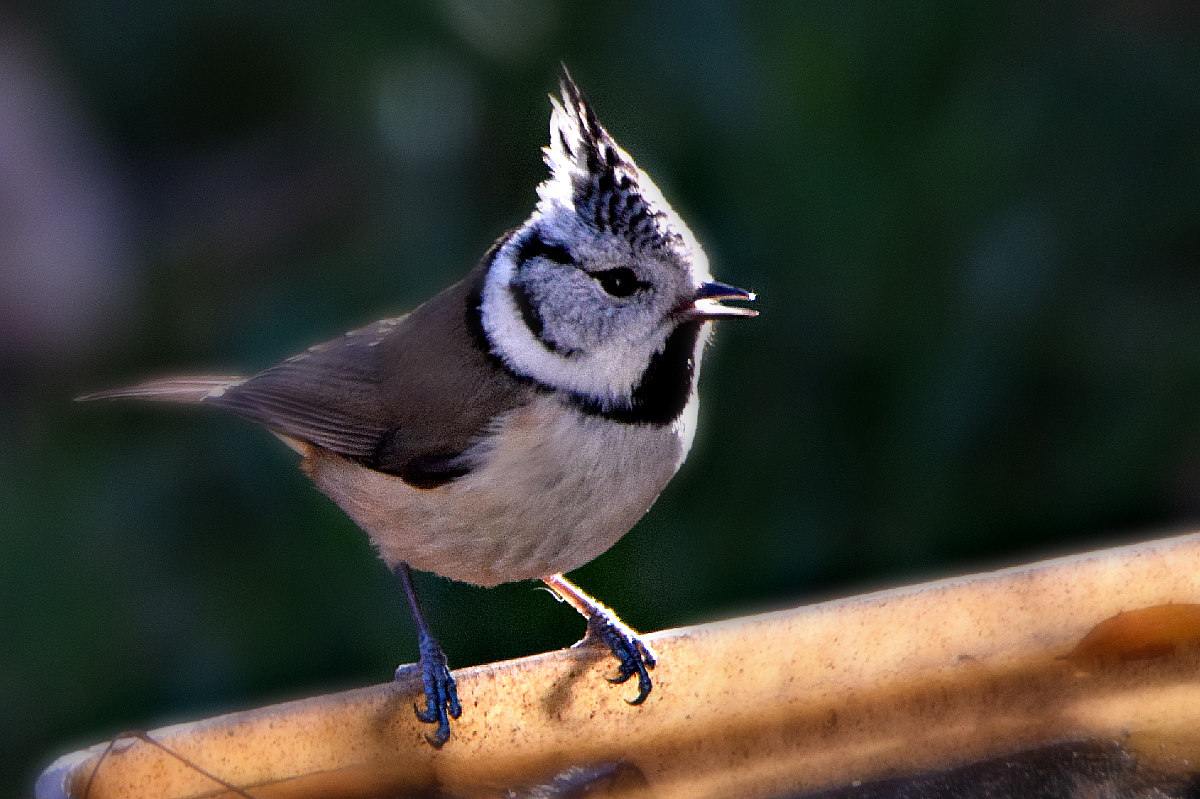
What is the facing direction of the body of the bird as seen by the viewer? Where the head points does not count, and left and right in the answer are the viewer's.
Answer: facing to the right of the viewer
